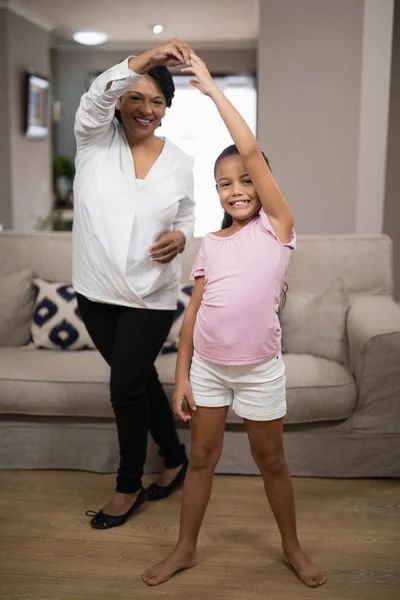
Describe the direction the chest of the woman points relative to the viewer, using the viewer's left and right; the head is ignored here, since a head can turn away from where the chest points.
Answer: facing the viewer

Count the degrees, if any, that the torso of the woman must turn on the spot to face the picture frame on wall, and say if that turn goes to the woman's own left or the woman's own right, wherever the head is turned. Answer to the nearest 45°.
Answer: approximately 180°

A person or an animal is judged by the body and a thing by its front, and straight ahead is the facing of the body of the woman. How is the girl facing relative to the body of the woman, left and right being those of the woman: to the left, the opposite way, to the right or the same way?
the same way

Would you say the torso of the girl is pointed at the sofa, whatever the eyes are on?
no

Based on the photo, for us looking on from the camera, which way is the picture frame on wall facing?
facing the viewer and to the right of the viewer

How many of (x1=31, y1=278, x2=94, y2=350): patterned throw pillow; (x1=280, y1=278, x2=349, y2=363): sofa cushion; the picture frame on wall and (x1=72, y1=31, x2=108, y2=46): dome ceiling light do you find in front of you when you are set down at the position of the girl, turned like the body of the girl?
0

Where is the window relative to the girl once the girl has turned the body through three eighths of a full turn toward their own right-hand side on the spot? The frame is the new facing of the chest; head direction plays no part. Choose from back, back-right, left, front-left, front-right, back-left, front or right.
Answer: front-right

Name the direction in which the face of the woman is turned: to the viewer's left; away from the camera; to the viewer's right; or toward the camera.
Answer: toward the camera

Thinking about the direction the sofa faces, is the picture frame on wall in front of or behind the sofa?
behind

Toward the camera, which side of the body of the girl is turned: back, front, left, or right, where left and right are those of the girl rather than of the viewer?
front

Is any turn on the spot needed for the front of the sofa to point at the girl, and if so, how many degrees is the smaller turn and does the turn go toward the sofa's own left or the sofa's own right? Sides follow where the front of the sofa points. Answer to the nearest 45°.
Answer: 0° — it already faces them

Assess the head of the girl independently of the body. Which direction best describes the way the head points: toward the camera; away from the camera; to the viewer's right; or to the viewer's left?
toward the camera

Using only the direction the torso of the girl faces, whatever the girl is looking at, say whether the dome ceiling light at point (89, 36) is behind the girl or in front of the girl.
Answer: behind

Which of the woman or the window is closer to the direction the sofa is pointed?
the woman

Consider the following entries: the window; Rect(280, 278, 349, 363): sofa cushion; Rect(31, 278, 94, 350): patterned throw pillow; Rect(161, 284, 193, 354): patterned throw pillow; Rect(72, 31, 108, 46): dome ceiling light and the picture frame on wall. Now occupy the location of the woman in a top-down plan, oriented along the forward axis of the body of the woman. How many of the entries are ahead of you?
0
